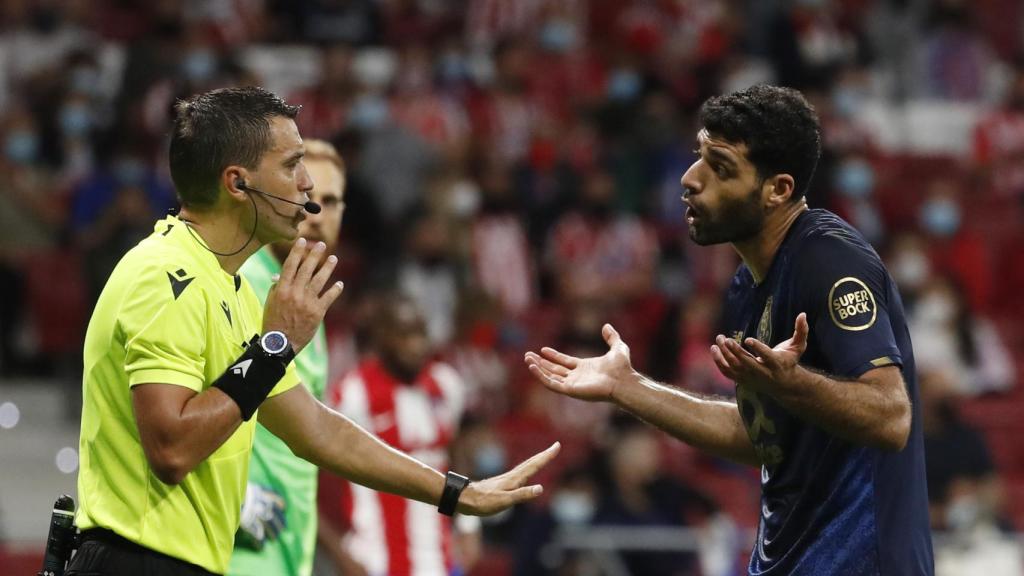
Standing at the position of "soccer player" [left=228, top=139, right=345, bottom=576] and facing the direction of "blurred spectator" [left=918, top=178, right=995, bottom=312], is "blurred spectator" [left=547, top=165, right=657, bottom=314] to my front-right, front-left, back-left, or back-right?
front-left

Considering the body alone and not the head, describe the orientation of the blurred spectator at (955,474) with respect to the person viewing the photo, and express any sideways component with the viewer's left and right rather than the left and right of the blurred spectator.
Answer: facing the viewer

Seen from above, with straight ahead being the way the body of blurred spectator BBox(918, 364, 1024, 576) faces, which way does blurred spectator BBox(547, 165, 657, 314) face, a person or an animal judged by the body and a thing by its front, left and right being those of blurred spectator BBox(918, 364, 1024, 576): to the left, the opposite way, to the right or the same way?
the same way

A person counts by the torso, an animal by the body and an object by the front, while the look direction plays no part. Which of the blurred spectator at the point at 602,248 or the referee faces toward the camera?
the blurred spectator

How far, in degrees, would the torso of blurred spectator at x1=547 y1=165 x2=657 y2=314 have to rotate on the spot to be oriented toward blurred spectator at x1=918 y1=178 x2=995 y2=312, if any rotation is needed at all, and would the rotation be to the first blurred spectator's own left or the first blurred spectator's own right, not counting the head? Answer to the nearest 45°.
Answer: approximately 90° to the first blurred spectator's own left

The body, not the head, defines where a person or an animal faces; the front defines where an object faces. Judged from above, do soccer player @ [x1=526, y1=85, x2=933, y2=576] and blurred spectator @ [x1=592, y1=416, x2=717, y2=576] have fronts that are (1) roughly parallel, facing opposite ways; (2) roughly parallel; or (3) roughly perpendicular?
roughly perpendicular

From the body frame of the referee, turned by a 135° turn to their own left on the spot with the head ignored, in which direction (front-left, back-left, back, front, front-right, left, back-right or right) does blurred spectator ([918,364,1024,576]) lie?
right

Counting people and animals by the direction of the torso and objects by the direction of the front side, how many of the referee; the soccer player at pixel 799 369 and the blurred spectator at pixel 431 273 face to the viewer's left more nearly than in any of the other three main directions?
1

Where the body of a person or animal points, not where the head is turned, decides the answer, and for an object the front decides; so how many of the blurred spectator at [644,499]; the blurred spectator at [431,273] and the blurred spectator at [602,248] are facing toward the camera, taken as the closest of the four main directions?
3

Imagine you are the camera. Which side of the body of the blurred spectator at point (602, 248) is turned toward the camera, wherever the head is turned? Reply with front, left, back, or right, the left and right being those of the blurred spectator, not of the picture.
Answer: front

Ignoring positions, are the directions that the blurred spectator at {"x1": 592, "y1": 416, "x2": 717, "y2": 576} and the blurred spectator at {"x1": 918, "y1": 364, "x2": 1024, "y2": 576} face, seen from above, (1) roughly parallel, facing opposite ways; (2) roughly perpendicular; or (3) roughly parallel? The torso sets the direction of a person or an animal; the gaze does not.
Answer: roughly parallel

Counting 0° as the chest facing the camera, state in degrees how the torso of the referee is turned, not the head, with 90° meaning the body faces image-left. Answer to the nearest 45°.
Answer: approximately 270°

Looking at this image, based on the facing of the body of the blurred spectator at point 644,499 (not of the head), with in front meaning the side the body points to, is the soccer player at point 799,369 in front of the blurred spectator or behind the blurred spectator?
in front

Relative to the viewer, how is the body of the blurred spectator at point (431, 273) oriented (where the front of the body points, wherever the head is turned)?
toward the camera

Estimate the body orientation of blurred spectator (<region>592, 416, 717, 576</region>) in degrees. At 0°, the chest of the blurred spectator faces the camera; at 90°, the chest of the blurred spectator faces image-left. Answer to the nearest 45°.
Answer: approximately 0°
